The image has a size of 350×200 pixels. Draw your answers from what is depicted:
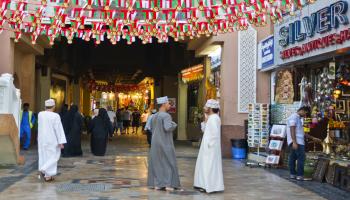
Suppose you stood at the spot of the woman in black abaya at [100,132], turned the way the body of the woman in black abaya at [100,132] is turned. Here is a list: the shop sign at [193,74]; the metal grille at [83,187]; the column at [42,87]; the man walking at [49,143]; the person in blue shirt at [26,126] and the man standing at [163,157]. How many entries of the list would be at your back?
3

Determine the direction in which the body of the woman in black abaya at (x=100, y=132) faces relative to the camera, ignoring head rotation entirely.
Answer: away from the camera

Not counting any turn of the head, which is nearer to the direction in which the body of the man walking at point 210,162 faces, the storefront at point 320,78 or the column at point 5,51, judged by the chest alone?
the column

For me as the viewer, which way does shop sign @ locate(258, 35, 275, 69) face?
facing the viewer and to the left of the viewer

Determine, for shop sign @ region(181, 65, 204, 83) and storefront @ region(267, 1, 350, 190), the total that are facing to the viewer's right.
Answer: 0

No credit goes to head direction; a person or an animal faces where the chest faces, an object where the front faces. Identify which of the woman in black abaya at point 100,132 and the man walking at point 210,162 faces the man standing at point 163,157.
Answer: the man walking at point 210,162

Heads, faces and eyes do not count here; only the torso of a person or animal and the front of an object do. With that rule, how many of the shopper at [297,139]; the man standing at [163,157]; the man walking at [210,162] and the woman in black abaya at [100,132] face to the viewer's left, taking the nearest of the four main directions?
1

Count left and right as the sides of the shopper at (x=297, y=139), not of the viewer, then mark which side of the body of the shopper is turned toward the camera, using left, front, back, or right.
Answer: right

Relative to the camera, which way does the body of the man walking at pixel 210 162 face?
to the viewer's left

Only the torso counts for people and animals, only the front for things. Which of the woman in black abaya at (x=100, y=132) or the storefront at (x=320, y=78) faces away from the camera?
the woman in black abaya
